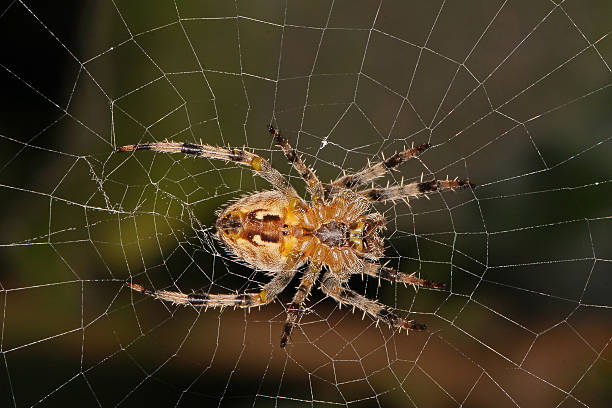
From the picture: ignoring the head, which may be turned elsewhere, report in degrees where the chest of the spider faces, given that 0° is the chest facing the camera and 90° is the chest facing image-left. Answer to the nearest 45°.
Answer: approximately 270°
